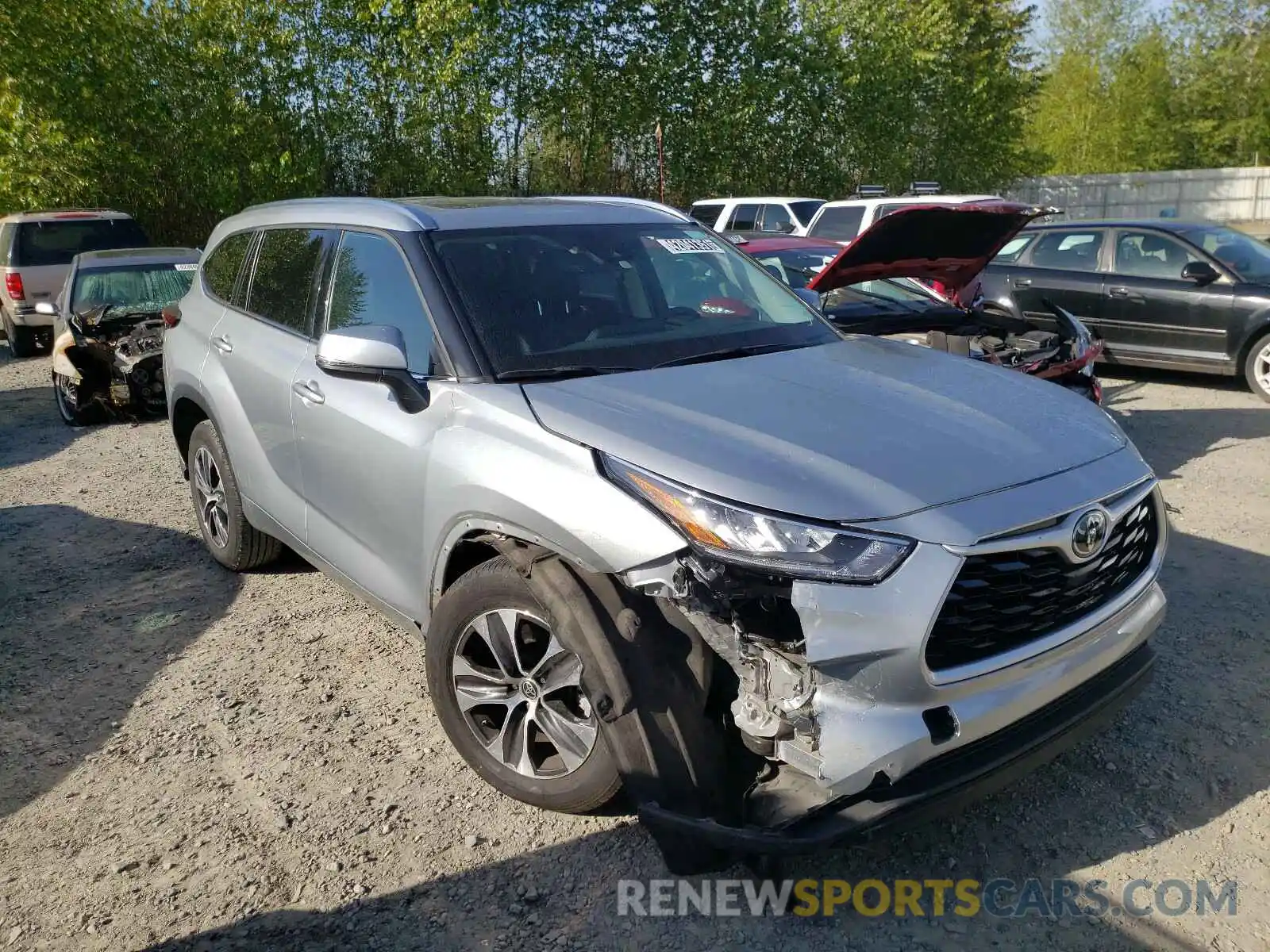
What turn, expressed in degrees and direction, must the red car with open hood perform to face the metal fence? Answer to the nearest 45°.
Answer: approximately 135° to its left

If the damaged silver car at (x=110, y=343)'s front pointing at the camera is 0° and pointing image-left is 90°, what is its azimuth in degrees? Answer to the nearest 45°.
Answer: approximately 0°

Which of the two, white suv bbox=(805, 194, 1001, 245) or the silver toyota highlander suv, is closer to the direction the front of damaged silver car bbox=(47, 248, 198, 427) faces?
the silver toyota highlander suv

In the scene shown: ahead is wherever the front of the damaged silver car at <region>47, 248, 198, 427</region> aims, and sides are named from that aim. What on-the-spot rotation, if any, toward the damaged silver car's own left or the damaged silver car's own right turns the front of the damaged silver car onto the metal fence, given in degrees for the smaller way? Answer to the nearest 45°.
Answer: approximately 135° to the damaged silver car's own left

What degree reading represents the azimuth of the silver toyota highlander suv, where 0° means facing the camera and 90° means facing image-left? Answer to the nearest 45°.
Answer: approximately 315°

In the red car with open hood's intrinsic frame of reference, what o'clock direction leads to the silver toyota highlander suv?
The silver toyota highlander suv is roughly at 2 o'clock from the red car with open hood.

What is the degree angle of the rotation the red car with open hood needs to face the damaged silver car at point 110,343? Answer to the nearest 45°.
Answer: approximately 135° to its right

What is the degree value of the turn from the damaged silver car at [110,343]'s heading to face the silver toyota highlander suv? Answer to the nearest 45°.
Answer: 0° — it already faces it

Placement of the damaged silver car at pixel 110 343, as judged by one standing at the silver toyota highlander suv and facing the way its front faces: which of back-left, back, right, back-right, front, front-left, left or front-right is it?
back

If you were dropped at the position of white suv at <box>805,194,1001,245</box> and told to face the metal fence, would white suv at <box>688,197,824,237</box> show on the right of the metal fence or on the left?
left

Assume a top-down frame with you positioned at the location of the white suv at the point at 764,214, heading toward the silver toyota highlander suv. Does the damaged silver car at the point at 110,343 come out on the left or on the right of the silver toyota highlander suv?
right

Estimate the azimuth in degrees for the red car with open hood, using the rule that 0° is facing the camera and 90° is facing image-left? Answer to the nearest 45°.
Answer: approximately 315°

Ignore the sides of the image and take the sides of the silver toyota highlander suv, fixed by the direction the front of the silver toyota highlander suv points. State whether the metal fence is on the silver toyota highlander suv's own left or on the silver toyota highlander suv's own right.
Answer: on the silver toyota highlander suv's own left
